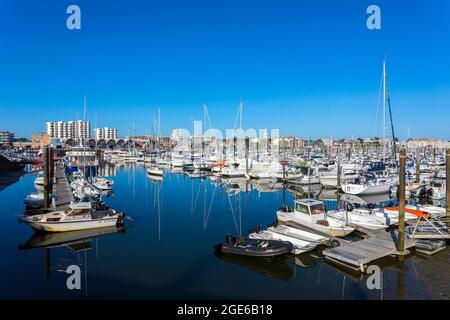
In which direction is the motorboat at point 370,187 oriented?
to the viewer's right

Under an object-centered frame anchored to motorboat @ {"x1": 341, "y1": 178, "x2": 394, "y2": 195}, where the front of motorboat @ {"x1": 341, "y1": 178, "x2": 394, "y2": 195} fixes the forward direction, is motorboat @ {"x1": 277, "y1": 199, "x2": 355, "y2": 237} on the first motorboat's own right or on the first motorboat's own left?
on the first motorboat's own right

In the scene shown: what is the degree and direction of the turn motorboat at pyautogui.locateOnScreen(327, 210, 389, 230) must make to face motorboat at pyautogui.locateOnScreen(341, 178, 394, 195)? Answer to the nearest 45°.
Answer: approximately 135° to its left
